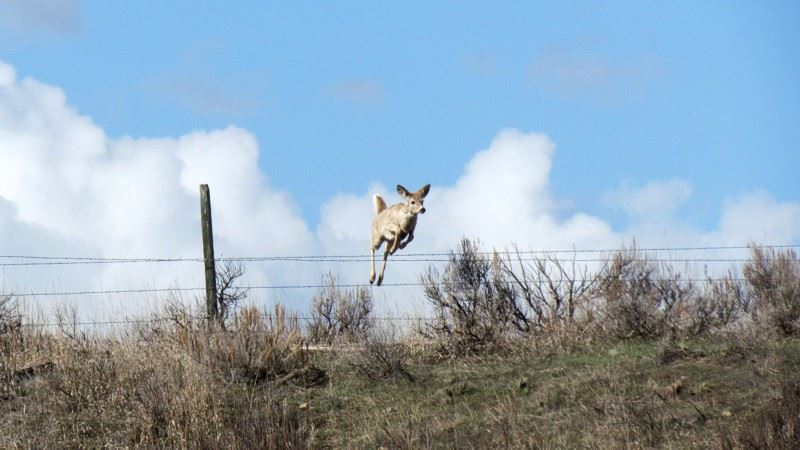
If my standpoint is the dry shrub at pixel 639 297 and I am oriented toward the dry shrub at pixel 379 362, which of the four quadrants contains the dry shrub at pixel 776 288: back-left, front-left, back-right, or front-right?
back-left

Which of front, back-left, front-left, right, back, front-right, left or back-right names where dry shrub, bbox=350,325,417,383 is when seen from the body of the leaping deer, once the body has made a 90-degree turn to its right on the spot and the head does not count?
front-left

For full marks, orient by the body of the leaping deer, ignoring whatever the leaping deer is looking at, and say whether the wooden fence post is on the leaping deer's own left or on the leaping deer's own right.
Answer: on the leaping deer's own right

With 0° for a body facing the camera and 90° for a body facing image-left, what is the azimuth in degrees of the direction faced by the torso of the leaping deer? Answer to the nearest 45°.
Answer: approximately 315°

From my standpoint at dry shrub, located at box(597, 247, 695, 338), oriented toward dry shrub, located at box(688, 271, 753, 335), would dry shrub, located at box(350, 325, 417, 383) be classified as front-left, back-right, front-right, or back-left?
back-right
